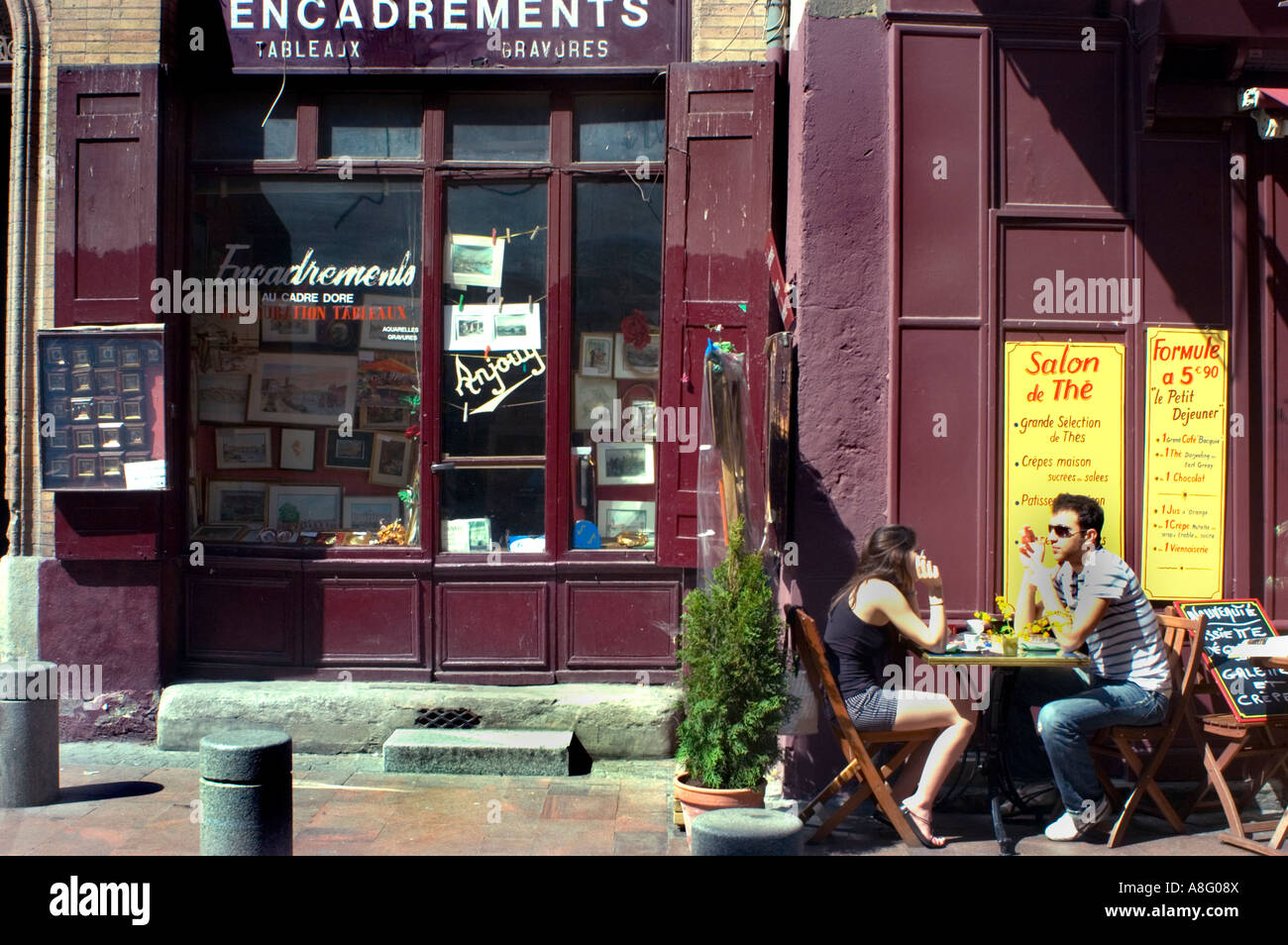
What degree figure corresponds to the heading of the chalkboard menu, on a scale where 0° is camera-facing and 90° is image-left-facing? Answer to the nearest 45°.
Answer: approximately 0°

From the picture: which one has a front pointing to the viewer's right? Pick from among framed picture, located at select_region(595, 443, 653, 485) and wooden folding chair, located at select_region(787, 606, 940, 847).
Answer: the wooden folding chair

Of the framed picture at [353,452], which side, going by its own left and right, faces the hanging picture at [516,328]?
left

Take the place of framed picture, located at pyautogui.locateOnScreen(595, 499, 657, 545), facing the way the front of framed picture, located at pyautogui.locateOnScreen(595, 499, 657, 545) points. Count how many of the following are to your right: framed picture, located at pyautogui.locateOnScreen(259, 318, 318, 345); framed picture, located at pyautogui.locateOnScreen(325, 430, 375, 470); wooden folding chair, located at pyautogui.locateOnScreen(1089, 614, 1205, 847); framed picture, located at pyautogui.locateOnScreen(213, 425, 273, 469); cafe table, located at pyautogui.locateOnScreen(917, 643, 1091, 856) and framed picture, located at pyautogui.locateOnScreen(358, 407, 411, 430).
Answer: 4

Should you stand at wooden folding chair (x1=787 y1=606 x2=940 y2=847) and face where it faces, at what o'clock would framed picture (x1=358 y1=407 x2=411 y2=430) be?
The framed picture is roughly at 7 o'clock from the wooden folding chair.

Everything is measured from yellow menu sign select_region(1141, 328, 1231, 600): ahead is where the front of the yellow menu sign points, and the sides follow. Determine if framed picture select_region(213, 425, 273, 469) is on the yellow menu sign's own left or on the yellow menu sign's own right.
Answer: on the yellow menu sign's own right

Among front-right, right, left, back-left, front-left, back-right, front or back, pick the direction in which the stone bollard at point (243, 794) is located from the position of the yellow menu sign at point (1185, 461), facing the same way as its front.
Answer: front-right

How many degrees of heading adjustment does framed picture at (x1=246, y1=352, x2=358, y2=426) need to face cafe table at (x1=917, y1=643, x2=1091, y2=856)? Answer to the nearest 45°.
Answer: approximately 45° to its left

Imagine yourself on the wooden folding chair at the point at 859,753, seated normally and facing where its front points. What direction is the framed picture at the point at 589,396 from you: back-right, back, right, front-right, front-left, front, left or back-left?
back-left
